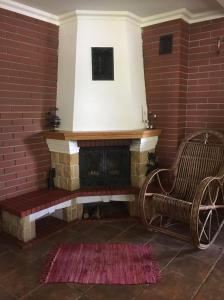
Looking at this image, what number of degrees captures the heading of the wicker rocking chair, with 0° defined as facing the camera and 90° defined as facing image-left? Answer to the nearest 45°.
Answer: approximately 45°

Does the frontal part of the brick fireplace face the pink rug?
yes

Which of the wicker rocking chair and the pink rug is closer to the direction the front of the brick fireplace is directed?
the pink rug

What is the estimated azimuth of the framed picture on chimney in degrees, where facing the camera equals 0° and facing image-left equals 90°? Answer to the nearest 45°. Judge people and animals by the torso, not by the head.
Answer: approximately 0°

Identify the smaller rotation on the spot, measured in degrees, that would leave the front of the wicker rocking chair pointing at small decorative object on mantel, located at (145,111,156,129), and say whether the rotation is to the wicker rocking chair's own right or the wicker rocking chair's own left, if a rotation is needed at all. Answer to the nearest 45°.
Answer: approximately 90° to the wicker rocking chair's own right

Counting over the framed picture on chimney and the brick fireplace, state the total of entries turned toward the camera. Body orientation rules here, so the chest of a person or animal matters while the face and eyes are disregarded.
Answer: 2

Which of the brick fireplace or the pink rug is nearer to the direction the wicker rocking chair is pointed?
the pink rug
